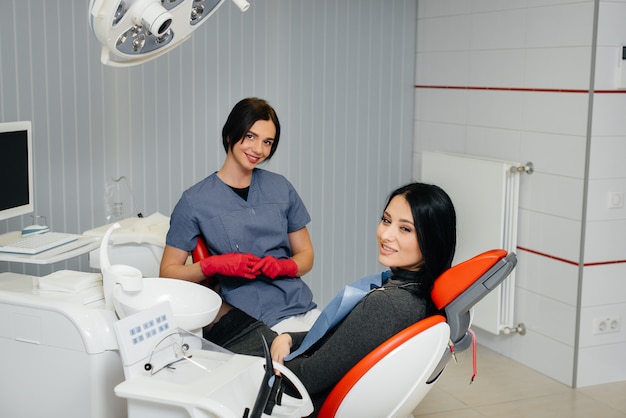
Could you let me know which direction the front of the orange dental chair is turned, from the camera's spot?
facing to the left of the viewer

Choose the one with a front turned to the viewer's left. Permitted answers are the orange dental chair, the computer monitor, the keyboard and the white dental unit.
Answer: the orange dental chair

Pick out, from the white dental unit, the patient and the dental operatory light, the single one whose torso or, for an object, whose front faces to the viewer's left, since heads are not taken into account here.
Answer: the patient

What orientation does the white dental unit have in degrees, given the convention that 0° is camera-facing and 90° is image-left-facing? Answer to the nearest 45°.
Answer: approximately 315°

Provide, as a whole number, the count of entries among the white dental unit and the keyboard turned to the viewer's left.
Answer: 0

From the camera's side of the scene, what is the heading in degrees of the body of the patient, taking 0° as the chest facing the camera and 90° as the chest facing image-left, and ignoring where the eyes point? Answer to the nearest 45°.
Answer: approximately 90°

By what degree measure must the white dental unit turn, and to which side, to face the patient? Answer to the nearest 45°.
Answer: approximately 45° to its left

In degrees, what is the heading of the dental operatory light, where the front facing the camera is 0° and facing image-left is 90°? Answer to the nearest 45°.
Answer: approximately 315°

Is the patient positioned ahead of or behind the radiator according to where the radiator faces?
ahead
